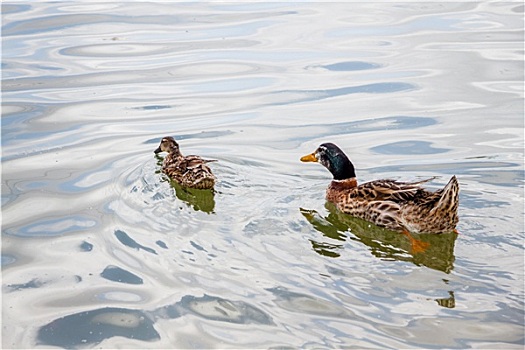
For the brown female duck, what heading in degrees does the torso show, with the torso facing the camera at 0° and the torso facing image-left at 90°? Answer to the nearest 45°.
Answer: approximately 135°
